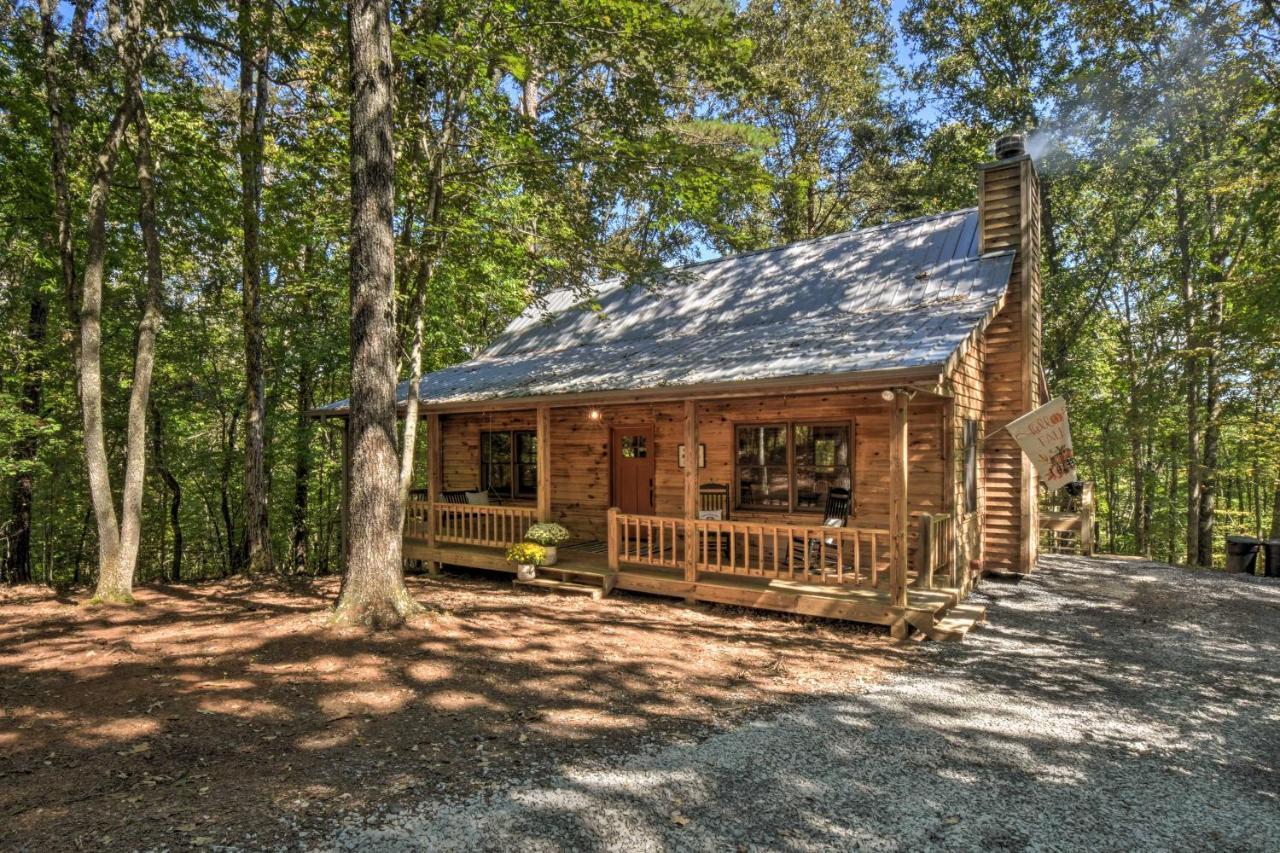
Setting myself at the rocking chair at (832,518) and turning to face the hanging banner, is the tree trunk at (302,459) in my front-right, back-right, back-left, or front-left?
back-left

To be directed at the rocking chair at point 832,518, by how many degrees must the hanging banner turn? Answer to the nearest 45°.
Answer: approximately 90° to its right

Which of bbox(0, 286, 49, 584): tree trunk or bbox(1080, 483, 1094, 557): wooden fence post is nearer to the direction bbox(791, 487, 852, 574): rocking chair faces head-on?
the tree trunk

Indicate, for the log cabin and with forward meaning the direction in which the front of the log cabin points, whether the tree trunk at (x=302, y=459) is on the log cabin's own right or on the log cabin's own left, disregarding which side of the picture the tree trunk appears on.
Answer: on the log cabin's own right

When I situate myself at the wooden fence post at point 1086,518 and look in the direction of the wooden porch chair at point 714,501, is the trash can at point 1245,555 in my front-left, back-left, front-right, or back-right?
back-left

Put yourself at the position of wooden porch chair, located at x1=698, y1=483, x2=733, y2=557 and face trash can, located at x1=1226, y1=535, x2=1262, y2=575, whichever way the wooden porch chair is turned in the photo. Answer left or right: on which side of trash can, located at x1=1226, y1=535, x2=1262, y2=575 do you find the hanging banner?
right

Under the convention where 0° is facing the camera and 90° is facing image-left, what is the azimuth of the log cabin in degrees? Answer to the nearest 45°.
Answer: approximately 45°

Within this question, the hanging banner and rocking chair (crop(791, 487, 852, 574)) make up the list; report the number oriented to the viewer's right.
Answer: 0

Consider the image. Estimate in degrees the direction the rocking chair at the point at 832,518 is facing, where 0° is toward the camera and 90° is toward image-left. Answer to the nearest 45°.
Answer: approximately 45°

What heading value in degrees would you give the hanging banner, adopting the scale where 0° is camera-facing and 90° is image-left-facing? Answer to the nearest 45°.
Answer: approximately 0°

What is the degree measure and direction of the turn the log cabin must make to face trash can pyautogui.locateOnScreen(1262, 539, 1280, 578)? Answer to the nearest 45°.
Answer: approximately 135° to its left
